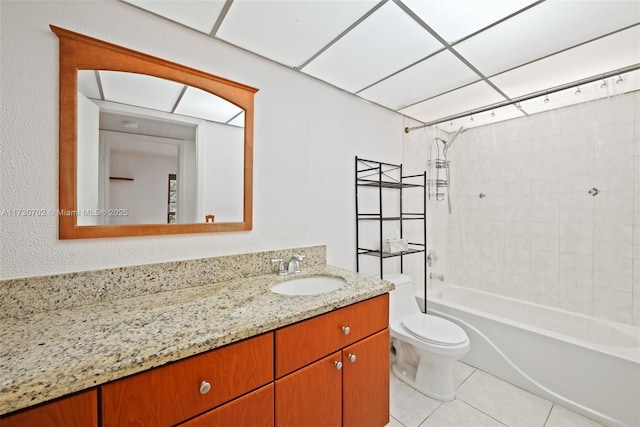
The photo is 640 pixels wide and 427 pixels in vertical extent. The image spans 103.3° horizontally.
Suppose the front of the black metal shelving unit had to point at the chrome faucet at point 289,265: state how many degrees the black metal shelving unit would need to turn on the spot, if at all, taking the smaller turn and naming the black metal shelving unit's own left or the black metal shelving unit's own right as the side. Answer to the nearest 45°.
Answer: approximately 90° to the black metal shelving unit's own right

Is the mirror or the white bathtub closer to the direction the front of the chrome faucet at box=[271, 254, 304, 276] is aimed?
the white bathtub

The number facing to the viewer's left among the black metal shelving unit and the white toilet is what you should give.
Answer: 0

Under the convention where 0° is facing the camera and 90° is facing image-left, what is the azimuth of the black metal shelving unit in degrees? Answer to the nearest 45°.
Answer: approximately 315°

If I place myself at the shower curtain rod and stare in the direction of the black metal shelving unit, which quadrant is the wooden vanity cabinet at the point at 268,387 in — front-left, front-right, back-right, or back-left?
front-left

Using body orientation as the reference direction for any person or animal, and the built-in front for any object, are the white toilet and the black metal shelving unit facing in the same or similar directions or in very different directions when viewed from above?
same or similar directions

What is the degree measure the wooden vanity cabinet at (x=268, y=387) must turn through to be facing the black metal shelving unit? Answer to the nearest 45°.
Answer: approximately 90° to its left

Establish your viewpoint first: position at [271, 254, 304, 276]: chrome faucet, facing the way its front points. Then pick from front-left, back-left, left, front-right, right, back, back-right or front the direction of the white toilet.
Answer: front-left

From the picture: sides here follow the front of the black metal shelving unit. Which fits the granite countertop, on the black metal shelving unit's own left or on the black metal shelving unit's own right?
on the black metal shelving unit's own right

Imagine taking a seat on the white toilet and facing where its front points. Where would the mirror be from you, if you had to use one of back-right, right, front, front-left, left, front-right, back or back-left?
right

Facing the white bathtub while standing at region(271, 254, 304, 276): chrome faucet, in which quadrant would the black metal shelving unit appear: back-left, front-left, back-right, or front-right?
front-left

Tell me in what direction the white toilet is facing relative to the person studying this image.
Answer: facing the viewer and to the right of the viewer

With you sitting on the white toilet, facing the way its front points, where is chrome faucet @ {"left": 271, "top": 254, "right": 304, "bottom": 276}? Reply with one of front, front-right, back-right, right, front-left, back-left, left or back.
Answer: right

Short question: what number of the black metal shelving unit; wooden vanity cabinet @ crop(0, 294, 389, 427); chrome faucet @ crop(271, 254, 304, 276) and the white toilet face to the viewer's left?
0

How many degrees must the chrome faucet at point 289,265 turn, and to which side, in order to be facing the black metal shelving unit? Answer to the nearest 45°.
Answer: approximately 90° to its left
